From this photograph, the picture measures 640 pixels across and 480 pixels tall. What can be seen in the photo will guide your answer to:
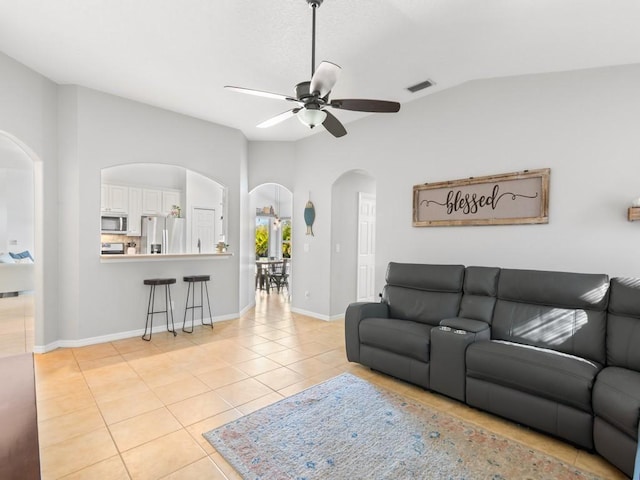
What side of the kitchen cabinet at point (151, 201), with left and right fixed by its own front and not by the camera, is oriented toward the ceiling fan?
front

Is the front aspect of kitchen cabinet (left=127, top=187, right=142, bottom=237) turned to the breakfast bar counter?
yes

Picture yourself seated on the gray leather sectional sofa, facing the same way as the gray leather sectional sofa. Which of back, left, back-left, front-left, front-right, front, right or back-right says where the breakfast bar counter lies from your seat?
front-right

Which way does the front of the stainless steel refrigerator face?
toward the camera

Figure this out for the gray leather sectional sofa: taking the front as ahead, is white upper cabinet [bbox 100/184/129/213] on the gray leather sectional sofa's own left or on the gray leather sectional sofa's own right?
on the gray leather sectional sofa's own right

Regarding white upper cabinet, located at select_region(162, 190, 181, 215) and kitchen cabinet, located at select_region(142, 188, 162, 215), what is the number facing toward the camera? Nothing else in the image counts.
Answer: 2

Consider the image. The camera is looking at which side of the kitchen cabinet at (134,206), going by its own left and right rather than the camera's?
front

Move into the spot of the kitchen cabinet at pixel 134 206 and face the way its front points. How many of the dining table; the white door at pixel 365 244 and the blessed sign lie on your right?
0

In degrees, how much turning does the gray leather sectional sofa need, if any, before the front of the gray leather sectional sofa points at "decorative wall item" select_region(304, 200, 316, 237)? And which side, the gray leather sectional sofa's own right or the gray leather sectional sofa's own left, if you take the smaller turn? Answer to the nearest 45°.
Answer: approximately 90° to the gray leather sectional sofa's own right

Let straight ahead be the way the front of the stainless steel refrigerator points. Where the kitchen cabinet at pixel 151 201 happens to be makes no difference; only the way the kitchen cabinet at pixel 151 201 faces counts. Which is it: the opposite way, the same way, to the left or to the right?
the same way

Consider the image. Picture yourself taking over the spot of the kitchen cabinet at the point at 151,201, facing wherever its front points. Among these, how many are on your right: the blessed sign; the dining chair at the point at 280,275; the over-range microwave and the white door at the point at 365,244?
1

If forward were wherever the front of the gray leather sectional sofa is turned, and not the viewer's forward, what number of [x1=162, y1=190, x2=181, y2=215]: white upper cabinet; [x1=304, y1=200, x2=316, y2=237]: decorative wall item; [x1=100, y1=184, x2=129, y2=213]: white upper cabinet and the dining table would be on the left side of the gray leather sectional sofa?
0

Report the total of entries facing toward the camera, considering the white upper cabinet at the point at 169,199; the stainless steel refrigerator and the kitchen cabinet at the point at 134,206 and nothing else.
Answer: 3

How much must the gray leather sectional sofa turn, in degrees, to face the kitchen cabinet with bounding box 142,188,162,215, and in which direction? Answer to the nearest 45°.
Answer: approximately 45° to its right

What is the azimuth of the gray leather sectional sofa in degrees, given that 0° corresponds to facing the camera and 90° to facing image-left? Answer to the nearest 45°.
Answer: approximately 45°

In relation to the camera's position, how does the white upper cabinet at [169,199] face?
facing the viewer

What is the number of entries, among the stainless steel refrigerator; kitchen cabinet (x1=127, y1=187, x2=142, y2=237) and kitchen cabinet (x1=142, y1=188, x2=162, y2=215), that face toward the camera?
3
